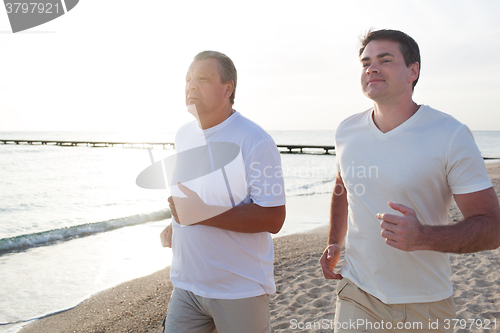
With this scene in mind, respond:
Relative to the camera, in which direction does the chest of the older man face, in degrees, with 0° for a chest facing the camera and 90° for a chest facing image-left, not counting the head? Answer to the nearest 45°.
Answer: approximately 45°
